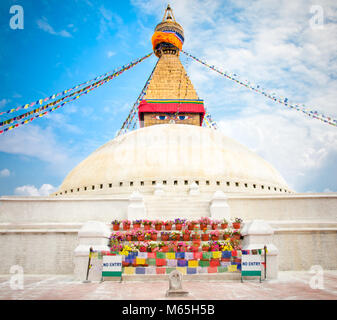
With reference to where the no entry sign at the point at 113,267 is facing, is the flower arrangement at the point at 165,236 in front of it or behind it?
behind

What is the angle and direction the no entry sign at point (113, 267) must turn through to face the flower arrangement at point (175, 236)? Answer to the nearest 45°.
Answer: approximately 135° to its left

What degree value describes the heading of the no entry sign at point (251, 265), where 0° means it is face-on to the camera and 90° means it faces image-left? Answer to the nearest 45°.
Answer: approximately 0°

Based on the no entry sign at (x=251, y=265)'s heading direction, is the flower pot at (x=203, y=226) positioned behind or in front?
behind

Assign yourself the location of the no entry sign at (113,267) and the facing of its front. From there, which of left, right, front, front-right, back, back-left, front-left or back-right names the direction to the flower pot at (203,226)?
back-left

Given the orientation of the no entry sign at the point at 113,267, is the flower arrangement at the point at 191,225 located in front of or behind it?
behind

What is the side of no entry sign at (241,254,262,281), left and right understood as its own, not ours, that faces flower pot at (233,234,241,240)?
back

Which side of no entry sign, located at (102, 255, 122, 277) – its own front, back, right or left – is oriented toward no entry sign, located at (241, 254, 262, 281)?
left

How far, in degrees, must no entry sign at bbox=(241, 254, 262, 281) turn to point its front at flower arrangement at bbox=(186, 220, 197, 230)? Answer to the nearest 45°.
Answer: approximately 135° to its right

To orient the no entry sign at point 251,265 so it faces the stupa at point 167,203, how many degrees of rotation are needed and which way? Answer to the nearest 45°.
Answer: approximately 135° to its right

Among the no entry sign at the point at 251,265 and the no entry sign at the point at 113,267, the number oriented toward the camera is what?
2

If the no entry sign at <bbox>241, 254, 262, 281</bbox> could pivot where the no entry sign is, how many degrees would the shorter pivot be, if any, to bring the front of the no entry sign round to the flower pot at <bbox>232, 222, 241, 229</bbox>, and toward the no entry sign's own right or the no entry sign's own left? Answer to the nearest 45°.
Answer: approximately 180°
